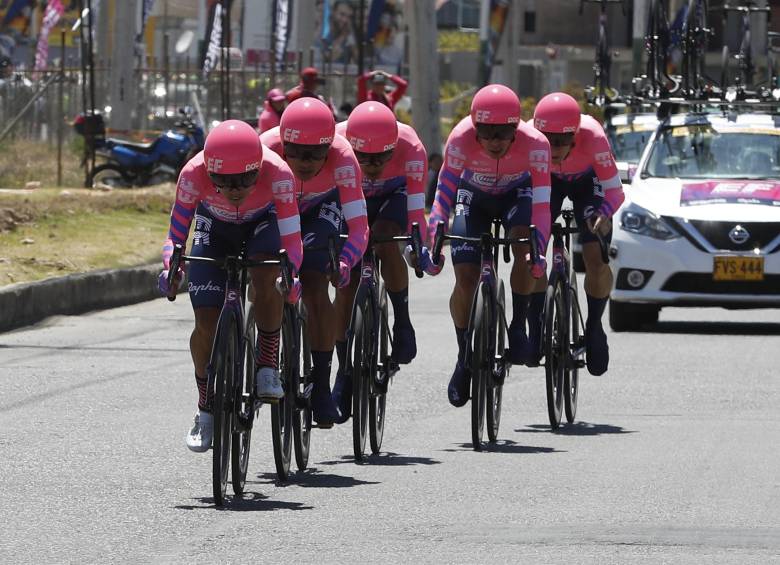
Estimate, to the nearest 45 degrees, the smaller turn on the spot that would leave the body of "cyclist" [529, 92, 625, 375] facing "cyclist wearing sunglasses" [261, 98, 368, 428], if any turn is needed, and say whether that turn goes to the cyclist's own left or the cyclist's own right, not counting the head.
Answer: approximately 45° to the cyclist's own right

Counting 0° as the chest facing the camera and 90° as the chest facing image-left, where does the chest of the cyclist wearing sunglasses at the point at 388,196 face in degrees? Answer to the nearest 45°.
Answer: approximately 0°

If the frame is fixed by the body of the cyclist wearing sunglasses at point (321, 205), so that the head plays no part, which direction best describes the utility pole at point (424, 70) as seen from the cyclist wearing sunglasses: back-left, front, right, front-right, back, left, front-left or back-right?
back

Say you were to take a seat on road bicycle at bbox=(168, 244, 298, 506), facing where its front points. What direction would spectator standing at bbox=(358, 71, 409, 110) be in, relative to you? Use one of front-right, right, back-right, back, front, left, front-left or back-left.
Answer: back

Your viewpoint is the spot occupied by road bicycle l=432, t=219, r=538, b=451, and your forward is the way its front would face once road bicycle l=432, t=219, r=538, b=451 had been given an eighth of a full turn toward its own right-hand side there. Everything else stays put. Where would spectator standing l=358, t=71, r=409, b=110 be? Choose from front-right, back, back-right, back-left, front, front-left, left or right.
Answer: back-right

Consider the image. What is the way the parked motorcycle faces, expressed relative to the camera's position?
facing to the right of the viewer

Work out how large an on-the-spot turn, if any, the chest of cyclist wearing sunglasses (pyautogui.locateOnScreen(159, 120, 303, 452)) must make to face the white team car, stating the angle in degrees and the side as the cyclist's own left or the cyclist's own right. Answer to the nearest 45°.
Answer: approximately 135° to the cyclist's own left

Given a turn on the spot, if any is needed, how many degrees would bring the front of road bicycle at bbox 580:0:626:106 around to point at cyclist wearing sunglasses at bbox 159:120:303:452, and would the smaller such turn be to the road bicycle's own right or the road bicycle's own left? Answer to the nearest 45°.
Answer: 0° — it already faces them
